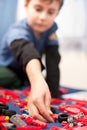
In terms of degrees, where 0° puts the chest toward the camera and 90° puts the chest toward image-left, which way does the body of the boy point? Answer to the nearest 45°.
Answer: approximately 315°
